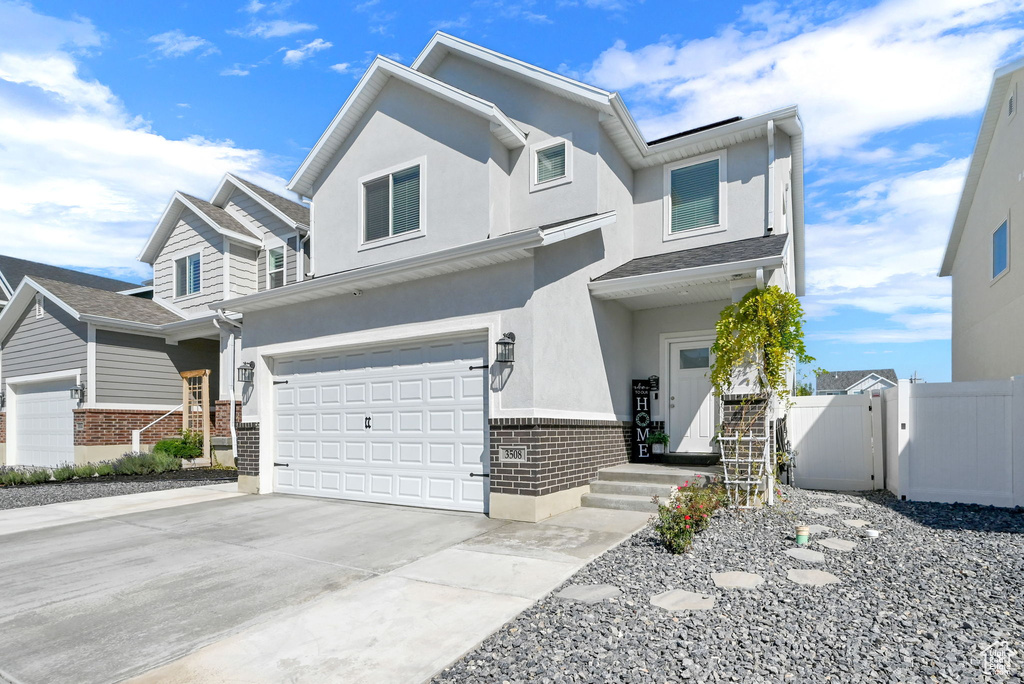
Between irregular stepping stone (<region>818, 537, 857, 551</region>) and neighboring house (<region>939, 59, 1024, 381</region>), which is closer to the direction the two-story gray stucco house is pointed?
the irregular stepping stone

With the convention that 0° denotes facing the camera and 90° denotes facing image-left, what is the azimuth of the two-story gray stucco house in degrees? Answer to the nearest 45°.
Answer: approximately 45°

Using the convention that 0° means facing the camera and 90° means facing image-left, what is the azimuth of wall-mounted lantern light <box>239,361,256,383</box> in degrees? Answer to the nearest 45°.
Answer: approximately 45°

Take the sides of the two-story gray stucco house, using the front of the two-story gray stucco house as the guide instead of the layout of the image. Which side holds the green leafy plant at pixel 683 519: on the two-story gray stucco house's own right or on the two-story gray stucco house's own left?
on the two-story gray stucco house's own left

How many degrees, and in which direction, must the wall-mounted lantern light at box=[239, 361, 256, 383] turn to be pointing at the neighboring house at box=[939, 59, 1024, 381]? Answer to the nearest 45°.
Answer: approximately 135° to its left

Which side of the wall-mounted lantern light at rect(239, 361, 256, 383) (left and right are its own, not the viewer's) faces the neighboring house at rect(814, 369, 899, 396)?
back
